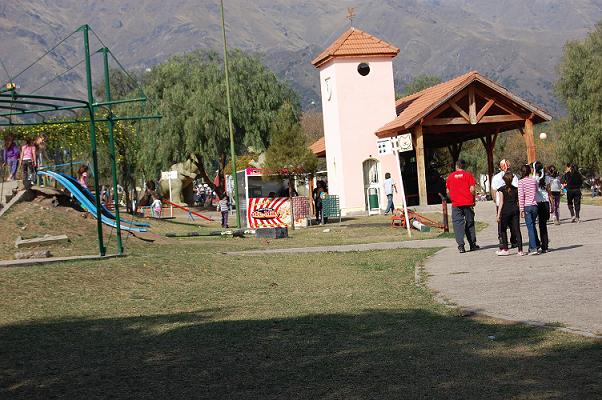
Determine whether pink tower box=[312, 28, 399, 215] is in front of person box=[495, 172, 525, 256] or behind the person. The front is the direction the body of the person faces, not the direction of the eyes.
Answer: in front

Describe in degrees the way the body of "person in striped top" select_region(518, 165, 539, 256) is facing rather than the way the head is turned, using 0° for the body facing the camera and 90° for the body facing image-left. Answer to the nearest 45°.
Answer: approximately 180°

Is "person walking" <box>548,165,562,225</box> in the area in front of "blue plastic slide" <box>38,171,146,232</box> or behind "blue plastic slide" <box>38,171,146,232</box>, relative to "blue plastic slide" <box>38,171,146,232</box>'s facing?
in front

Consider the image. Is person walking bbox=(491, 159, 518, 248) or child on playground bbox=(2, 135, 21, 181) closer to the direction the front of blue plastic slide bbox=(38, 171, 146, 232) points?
the person walking

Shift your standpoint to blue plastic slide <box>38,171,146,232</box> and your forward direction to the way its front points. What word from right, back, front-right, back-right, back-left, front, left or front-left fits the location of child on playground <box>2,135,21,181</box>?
back-left

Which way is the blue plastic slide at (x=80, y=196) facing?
to the viewer's right

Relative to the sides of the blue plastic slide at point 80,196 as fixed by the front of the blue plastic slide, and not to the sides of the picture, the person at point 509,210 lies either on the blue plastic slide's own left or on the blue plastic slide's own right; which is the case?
on the blue plastic slide's own right

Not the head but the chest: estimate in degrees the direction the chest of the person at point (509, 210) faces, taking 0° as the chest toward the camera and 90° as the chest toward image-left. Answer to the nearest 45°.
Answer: approximately 180°

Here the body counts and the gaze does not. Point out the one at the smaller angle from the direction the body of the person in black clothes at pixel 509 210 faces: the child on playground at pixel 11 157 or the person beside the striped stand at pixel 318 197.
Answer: the person beside the striped stand

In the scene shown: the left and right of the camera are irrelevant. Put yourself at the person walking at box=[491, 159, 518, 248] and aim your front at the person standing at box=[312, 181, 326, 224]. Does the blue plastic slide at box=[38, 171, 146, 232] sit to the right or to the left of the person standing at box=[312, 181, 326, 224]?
left
